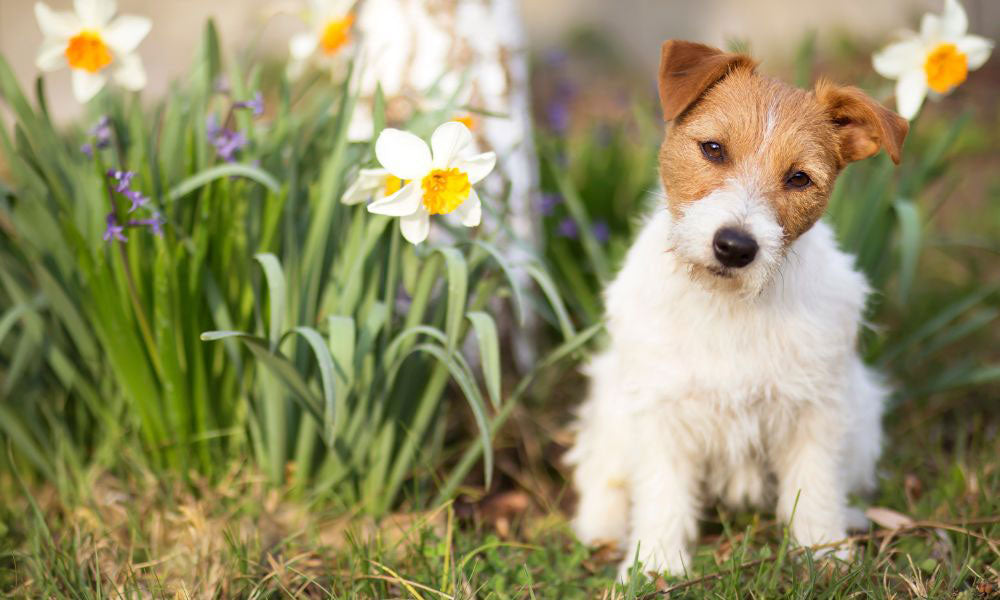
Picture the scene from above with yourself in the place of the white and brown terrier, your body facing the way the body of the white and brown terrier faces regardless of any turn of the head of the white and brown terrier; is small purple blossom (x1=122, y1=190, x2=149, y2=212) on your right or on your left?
on your right

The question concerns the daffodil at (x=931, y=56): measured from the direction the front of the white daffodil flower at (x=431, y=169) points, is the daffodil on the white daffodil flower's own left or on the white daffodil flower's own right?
on the white daffodil flower's own left

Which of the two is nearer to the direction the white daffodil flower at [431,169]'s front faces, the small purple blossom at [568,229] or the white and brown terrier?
the white and brown terrier

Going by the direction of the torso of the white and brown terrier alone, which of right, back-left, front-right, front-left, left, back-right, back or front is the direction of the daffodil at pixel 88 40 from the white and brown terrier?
right

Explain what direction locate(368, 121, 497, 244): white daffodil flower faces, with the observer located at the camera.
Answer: facing the viewer and to the right of the viewer

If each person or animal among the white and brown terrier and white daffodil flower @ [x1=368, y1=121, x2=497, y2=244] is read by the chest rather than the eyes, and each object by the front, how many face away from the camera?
0

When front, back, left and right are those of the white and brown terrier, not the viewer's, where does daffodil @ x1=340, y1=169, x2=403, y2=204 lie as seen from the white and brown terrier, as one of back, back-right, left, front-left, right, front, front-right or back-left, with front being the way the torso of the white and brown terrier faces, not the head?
right

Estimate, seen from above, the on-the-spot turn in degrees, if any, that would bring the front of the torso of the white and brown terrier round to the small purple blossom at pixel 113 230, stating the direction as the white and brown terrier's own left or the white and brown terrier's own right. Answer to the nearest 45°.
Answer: approximately 90° to the white and brown terrier's own right

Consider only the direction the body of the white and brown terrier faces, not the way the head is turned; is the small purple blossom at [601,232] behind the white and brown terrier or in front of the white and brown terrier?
behind

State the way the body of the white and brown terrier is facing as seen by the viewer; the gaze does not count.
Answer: toward the camera

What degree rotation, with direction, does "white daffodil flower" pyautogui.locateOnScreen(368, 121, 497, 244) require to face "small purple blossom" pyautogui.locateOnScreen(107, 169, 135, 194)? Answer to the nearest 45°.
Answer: approximately 135° to its right
